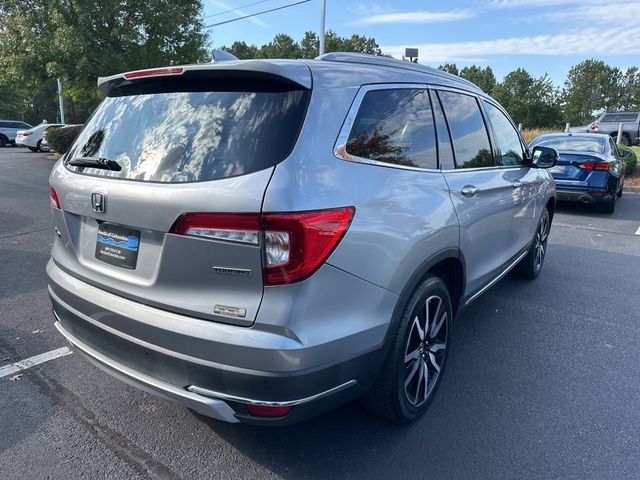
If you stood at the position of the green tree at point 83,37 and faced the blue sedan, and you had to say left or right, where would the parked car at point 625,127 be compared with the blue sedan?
left

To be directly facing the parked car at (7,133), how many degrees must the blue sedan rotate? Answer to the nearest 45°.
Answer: approximately 90° to its left

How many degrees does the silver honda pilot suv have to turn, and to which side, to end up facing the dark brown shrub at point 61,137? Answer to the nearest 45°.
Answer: approximately 90° to its left

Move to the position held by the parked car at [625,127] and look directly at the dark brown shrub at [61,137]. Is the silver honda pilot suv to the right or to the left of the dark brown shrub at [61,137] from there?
left

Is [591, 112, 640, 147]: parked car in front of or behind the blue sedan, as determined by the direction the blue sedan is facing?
in front

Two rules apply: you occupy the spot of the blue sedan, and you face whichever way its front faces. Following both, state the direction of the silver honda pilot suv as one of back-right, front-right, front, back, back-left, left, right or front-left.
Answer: back

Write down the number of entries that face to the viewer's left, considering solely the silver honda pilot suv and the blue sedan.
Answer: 0

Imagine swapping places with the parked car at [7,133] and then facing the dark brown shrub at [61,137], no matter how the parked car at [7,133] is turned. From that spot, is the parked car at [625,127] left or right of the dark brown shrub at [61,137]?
left

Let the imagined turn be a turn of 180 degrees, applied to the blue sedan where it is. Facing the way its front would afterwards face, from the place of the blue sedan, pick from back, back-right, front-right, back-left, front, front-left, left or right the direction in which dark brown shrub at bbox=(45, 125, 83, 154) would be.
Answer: right

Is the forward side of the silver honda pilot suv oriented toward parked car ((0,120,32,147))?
no

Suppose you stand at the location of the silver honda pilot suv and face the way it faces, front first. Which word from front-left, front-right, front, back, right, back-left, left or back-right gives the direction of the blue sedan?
front

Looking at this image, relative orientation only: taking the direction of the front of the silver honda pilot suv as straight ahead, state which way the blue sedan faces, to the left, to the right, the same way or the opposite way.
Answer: the same way

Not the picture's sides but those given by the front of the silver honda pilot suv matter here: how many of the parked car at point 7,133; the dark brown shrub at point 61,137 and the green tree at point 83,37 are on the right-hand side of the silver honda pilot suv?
0

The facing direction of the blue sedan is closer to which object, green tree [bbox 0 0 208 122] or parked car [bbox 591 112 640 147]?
the parked car

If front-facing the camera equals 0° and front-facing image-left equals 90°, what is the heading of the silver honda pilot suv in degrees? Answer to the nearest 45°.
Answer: approximately 225°

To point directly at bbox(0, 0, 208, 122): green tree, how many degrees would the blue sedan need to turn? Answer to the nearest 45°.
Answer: approximately 90° to its left

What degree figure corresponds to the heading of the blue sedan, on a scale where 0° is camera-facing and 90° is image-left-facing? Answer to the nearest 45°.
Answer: approximately 180°
